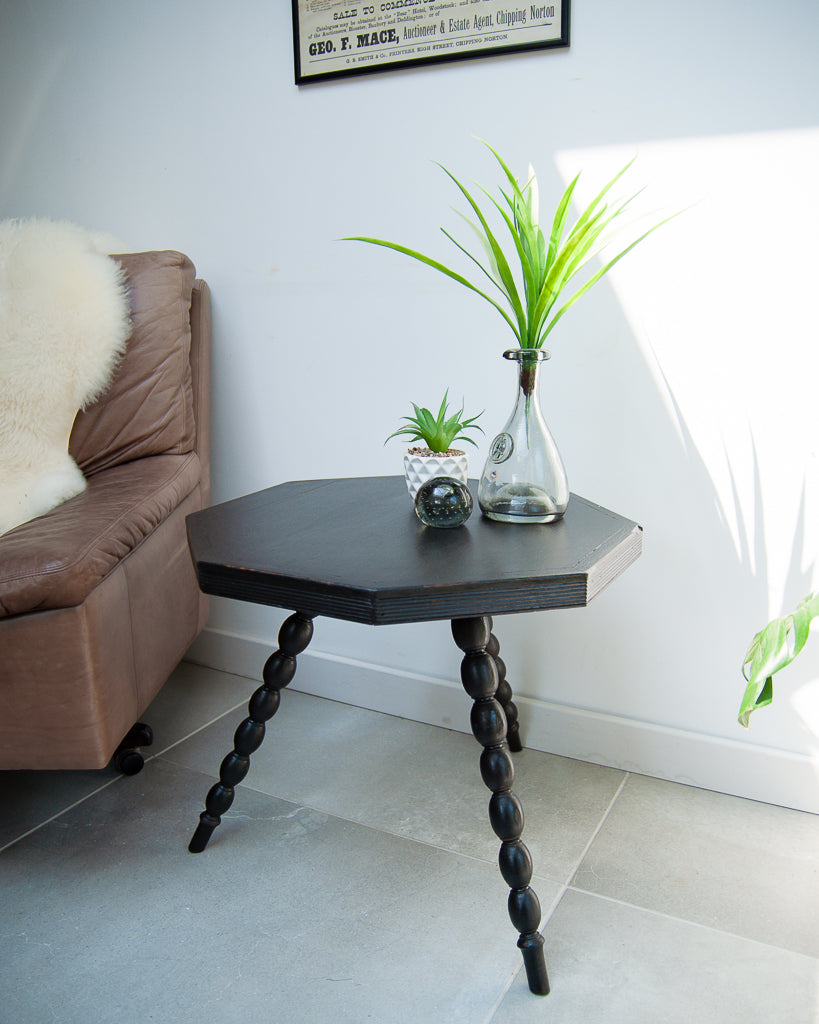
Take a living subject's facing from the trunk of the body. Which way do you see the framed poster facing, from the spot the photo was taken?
facing the viewer and to the left of the viewer

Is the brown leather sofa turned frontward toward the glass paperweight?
no

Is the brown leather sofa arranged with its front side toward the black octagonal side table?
no

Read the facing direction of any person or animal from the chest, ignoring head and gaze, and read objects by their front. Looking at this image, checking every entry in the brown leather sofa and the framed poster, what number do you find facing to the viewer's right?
0

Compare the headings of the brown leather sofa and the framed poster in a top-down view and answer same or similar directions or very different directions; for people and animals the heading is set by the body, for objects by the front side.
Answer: same or similar directions

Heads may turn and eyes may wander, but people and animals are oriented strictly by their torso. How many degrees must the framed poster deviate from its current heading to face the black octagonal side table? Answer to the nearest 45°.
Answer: approximately 45° to its left

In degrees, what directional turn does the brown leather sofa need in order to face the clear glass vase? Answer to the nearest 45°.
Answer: approximately 90° to its left
